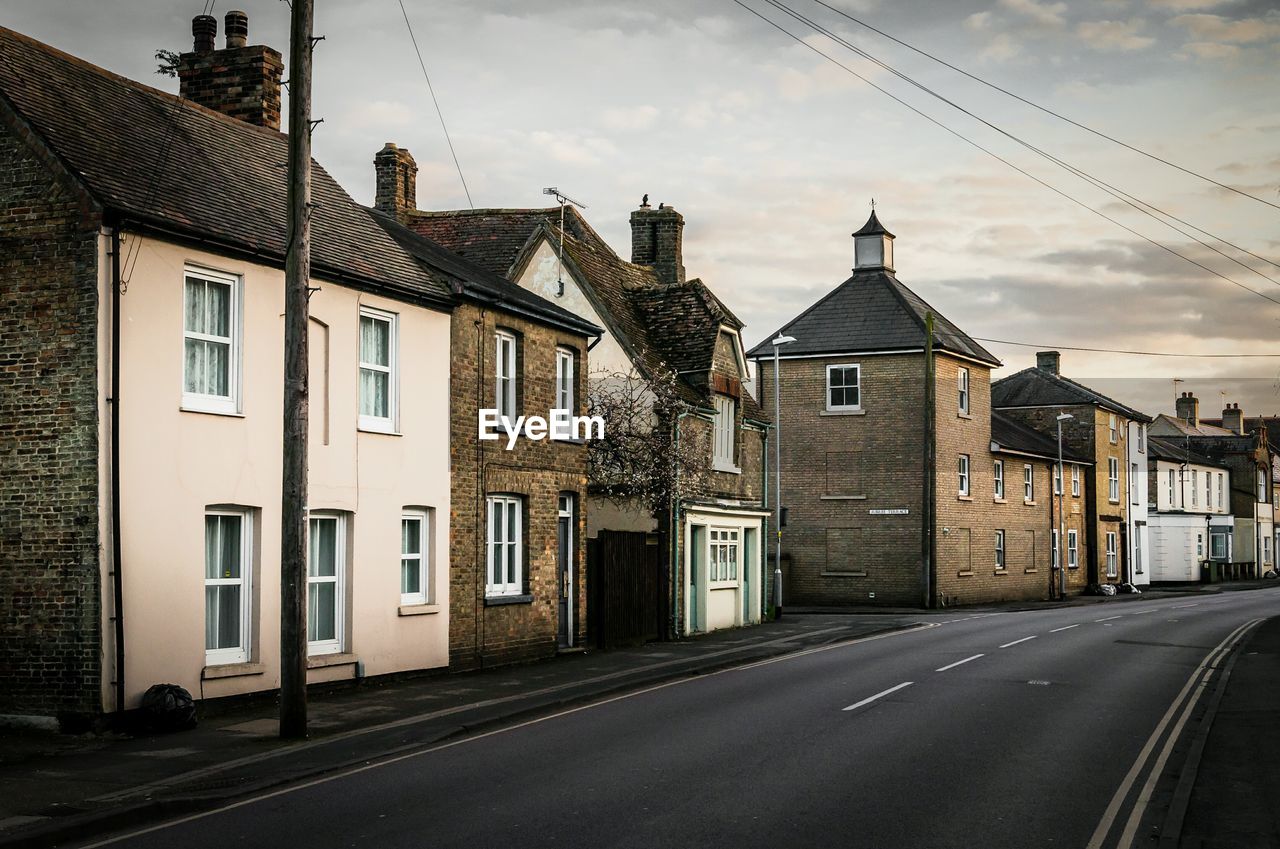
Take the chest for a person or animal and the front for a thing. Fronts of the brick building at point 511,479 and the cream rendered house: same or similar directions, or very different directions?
same or similar directions

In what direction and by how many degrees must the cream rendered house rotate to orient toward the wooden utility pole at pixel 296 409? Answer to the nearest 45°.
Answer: approximately 45° to its right

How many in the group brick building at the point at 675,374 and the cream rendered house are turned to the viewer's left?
0

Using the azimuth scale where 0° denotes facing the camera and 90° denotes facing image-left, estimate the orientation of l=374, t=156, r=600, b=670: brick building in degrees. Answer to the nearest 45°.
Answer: approximately 315°

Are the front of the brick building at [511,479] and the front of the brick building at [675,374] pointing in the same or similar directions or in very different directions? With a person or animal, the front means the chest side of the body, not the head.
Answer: same or similar directions

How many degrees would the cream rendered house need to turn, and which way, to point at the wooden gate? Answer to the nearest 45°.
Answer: approximately 90° to its left

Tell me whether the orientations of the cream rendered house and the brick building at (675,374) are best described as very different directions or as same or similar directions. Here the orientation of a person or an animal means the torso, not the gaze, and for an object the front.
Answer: same or similar directions

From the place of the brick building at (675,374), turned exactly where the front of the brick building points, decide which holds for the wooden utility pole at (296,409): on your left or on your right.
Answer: on your right

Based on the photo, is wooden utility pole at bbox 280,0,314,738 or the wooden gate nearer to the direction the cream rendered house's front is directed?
the wooden utility pole

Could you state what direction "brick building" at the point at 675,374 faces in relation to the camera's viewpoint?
facing the viewer and to the right of the viewer

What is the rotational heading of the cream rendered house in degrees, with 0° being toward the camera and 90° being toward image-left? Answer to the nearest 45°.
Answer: approximately 315°

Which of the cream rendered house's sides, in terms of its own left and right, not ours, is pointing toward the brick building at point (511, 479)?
left
